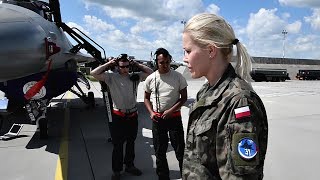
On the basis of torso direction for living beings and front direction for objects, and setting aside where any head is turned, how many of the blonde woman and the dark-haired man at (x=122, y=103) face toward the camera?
1

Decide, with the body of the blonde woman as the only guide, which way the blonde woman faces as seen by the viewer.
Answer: to the viewer's left

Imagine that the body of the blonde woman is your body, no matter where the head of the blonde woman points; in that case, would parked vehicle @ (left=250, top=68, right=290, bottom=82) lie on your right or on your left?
on your right

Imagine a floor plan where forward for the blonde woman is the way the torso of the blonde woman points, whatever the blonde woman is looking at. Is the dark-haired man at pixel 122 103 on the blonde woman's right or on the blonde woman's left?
on the blonde woman's right

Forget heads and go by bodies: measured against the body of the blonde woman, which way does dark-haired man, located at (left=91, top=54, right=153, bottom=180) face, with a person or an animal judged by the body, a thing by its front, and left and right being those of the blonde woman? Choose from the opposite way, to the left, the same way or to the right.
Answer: to the left

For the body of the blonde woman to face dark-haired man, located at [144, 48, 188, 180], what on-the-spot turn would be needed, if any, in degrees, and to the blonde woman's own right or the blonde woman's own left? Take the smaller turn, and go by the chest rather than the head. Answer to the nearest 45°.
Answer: approximately 90° to the blonde woman's own right
